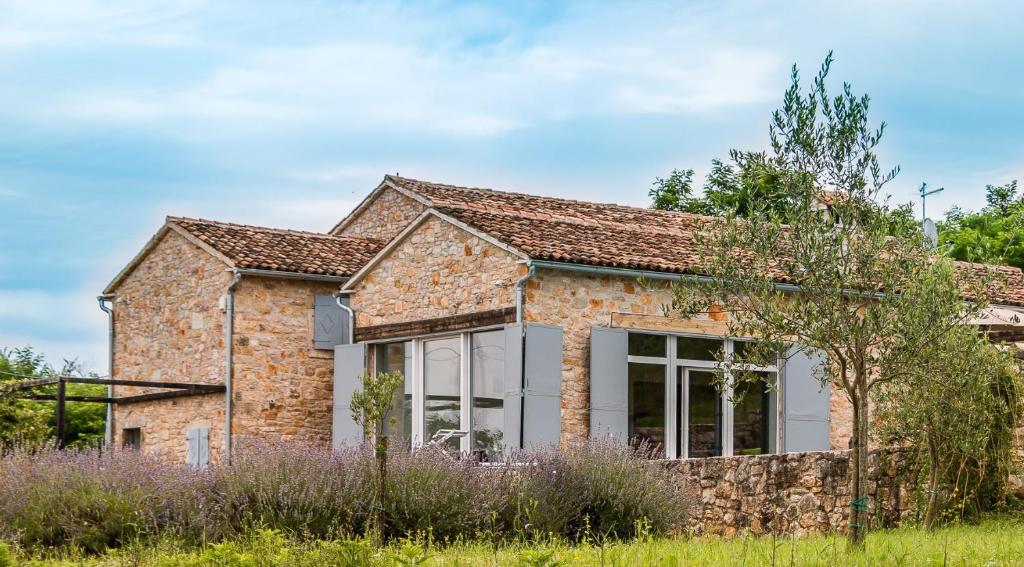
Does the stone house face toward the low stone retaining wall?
yes

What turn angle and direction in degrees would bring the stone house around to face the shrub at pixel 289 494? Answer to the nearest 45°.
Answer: approximately 45° to its right

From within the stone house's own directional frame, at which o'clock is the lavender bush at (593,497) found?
The lavender bush is roughly at 1 o'clock from the stone house.

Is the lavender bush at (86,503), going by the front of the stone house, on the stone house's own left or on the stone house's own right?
on the stone house's own right

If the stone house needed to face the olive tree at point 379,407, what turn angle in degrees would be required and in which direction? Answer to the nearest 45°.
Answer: approximately 45° to its right

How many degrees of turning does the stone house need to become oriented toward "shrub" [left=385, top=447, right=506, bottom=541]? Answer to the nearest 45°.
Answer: approximately 45° to its right

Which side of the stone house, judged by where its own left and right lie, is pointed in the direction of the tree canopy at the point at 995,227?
left

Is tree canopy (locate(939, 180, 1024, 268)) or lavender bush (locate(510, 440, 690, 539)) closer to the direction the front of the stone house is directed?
the lavender bush

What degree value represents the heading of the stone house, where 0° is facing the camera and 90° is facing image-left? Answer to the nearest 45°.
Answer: approximately 315°
